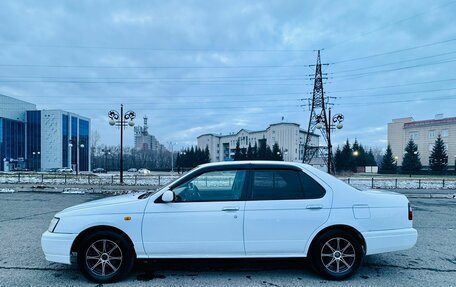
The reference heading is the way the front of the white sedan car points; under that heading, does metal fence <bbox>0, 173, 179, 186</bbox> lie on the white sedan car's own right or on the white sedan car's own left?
on the white sedan car's own right

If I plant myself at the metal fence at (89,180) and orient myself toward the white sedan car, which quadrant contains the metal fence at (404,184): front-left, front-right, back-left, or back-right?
front-left

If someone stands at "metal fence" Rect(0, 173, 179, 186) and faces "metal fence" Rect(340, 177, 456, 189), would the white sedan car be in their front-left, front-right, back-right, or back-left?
front-right

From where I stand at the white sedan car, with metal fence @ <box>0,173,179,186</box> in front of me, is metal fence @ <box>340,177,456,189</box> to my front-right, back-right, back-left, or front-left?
front-right

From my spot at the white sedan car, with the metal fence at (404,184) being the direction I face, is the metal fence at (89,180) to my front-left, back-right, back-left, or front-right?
front-left

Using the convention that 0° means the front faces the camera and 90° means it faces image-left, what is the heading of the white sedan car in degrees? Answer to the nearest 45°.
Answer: approximately 90°
